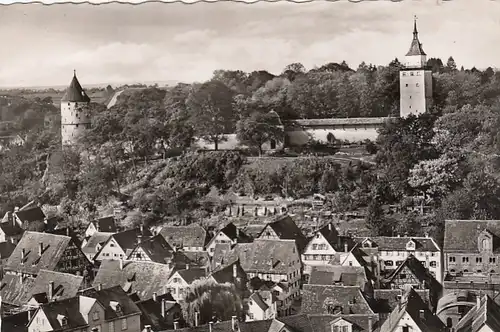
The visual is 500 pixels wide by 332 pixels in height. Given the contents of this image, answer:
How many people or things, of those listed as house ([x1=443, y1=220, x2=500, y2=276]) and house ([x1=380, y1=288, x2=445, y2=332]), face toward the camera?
2

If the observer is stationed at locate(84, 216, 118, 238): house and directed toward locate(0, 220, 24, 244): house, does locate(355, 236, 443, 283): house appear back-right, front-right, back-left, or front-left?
back-left

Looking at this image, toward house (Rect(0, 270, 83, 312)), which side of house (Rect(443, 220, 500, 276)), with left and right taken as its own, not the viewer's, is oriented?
right

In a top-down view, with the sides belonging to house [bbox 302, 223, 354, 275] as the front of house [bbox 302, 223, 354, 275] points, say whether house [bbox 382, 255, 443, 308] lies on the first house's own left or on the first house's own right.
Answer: on the first house's own left

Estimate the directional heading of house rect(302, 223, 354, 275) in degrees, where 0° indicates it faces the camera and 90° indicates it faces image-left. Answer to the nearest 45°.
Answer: approximately 45°

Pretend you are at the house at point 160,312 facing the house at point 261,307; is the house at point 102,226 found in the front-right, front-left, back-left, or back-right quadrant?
back-left

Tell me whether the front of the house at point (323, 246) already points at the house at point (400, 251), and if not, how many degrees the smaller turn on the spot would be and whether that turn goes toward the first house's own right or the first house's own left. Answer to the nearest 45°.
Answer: approximately 135° to the first house's own left

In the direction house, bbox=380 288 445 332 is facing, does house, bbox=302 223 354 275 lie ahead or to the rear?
to the rear
